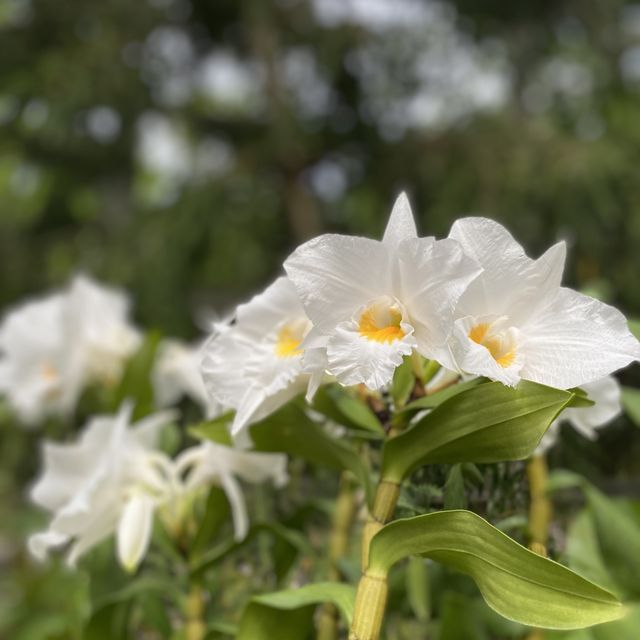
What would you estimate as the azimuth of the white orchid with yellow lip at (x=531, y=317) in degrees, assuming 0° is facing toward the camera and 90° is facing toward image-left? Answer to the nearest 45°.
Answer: approximately 45°
